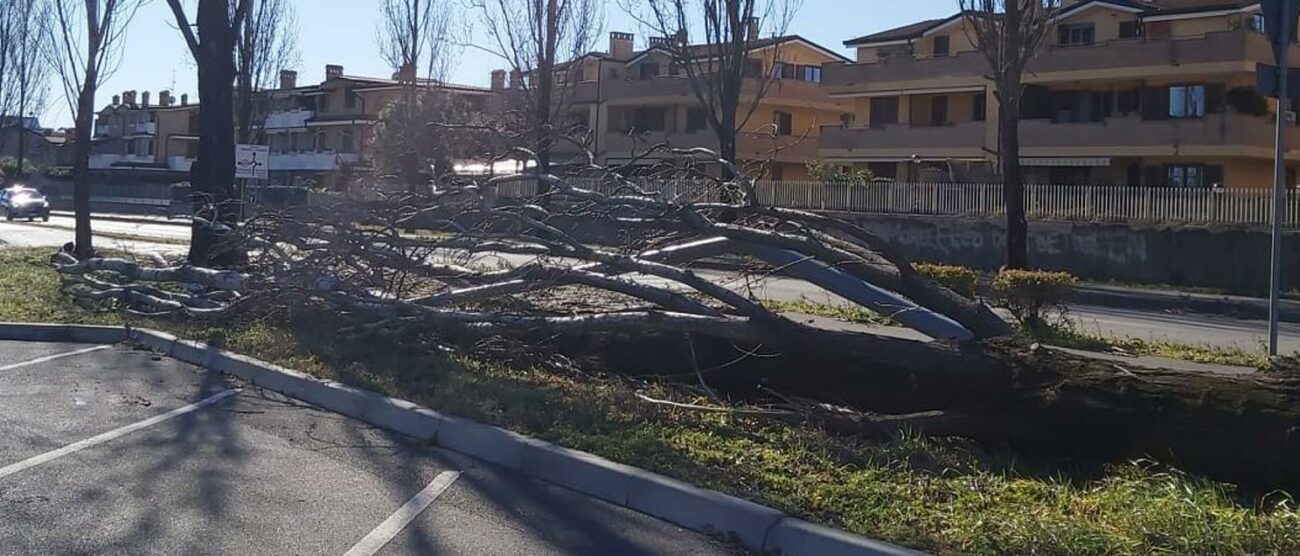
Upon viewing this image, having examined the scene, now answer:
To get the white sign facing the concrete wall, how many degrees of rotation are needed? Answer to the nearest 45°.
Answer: approximately 90° to its left

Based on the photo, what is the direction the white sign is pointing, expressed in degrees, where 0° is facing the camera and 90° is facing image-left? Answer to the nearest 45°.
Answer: approximately 0°

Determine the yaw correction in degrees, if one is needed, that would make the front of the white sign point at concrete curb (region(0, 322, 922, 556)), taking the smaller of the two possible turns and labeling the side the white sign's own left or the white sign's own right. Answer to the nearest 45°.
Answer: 0° — it already faces it

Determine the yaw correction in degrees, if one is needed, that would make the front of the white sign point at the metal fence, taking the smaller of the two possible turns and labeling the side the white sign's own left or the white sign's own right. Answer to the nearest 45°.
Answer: approximately 90° to the white sign's own left

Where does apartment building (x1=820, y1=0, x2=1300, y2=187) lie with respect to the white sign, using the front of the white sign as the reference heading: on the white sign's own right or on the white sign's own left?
on the white sign's own left

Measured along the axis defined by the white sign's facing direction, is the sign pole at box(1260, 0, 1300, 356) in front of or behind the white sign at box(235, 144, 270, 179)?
in front

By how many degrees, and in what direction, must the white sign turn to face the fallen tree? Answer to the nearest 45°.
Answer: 0° — it already faces it

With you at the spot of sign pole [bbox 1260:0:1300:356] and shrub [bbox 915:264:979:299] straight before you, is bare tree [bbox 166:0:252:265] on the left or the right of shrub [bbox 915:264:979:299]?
left
